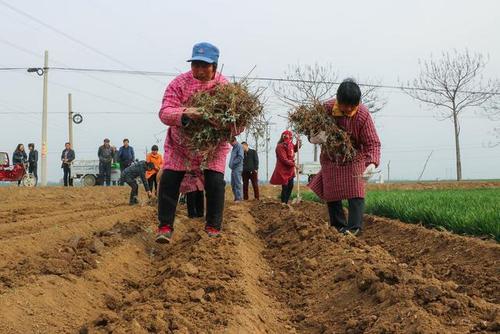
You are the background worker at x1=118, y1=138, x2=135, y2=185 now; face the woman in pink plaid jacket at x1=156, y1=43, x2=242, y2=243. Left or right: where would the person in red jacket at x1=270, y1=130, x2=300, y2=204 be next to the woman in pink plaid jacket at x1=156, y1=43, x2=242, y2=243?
left

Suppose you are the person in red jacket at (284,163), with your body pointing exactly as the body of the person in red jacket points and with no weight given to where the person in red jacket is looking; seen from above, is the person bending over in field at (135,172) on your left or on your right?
on your right

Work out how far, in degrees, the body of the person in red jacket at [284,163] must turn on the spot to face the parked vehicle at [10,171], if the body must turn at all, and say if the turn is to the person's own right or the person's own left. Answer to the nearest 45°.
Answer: approximately 180°

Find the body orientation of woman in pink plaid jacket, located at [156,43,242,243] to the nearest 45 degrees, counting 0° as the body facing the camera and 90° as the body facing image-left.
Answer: approximately 0°

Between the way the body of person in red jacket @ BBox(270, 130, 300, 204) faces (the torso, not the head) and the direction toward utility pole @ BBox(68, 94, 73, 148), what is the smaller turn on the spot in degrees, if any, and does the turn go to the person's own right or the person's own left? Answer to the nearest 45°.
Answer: approximately 180°

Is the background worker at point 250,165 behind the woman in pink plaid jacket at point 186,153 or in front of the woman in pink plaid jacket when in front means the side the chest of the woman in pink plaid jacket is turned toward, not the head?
behind

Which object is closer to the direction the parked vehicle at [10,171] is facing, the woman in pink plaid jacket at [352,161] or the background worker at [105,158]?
the background worker
